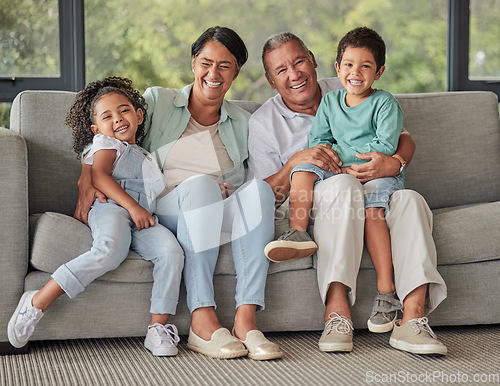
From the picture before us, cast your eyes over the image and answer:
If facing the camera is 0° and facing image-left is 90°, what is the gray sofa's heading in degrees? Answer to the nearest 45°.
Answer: approximately 0°

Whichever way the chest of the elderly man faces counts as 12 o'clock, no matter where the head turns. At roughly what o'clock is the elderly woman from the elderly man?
The elderly woman is roughly at 3 o'clock from the elderly man.

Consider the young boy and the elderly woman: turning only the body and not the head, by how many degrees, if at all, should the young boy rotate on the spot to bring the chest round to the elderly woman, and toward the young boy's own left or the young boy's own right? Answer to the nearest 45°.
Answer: approximately 45° to the young boy's own right
